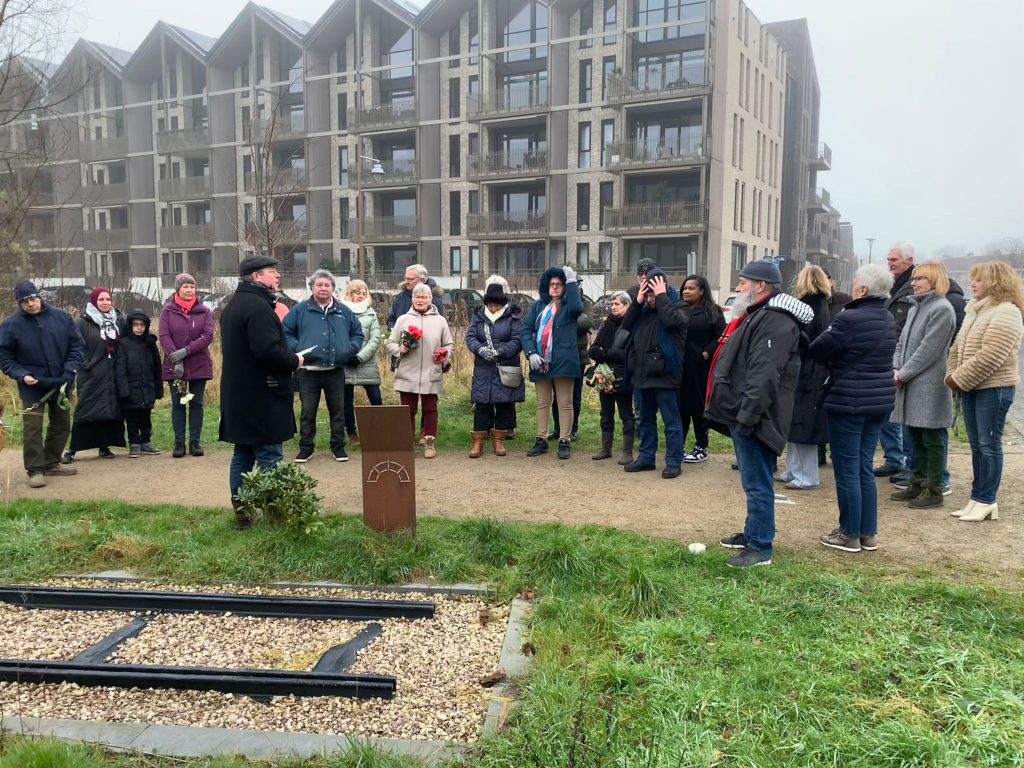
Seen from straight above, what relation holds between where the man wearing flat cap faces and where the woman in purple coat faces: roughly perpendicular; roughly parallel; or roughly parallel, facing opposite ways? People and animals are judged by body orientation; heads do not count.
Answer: roughly perpendicular

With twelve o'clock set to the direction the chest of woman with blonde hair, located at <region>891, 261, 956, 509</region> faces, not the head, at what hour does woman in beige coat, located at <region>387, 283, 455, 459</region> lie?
The woman in beige coat is roughly at 12 o'clock from the woman with blonde hair.

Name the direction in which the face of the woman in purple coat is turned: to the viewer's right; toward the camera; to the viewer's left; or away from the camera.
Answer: toward the camera

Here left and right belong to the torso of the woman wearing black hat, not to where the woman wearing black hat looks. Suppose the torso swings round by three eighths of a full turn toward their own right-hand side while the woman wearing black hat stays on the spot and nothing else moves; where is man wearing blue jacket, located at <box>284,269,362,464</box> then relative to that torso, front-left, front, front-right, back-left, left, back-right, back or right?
front-left

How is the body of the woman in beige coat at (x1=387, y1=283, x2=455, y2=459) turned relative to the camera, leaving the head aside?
toward the camera

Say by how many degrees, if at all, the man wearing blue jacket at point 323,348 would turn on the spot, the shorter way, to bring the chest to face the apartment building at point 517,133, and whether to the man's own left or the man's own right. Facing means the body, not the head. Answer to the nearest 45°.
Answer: approximately 180°

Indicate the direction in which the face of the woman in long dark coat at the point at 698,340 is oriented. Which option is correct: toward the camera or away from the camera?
toward the camera

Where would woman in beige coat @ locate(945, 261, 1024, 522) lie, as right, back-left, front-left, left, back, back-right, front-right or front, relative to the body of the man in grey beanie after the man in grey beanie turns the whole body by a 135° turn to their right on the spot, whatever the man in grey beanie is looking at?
front

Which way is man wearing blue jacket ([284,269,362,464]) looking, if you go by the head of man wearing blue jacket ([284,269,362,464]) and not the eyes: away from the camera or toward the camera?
toward the camera

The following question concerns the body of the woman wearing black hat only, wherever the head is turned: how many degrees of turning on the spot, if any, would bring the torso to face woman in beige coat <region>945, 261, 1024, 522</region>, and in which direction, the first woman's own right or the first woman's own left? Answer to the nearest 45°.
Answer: approximately 45° to the first woman's own left

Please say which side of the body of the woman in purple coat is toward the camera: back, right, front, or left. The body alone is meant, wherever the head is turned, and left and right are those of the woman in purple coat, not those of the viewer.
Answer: front

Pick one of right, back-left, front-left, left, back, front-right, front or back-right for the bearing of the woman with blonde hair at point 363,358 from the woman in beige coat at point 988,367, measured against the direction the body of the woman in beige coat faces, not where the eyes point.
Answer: front

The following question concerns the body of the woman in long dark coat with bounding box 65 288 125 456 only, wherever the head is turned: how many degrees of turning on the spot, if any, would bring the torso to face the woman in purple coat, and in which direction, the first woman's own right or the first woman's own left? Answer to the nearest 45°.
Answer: approximately 45° to the first woman's own left

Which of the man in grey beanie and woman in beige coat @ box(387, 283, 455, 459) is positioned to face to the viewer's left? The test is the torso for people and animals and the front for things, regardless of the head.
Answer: the man in grey beanie

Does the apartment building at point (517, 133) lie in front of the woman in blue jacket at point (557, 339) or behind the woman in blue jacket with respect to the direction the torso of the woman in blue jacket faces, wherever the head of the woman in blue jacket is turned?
behind

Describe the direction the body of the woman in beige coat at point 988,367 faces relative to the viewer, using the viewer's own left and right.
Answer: facing to the left of the viewer

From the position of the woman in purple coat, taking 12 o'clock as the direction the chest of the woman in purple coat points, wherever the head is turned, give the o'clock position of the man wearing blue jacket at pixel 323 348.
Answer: The man wearing blue jacket is roughly at 10 o'clock from the woman in purple coat.

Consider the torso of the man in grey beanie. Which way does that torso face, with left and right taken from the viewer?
facing to the left of the viewer

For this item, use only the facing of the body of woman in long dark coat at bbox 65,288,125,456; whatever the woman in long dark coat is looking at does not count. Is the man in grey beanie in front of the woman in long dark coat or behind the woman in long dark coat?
in front

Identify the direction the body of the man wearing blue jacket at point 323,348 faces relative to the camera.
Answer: toward the camera

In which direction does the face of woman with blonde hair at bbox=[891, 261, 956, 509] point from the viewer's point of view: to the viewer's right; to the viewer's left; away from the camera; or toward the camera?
to the viewer's left

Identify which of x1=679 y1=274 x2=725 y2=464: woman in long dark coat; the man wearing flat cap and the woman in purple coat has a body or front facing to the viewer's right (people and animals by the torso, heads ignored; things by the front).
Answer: the man wearing flat cap
